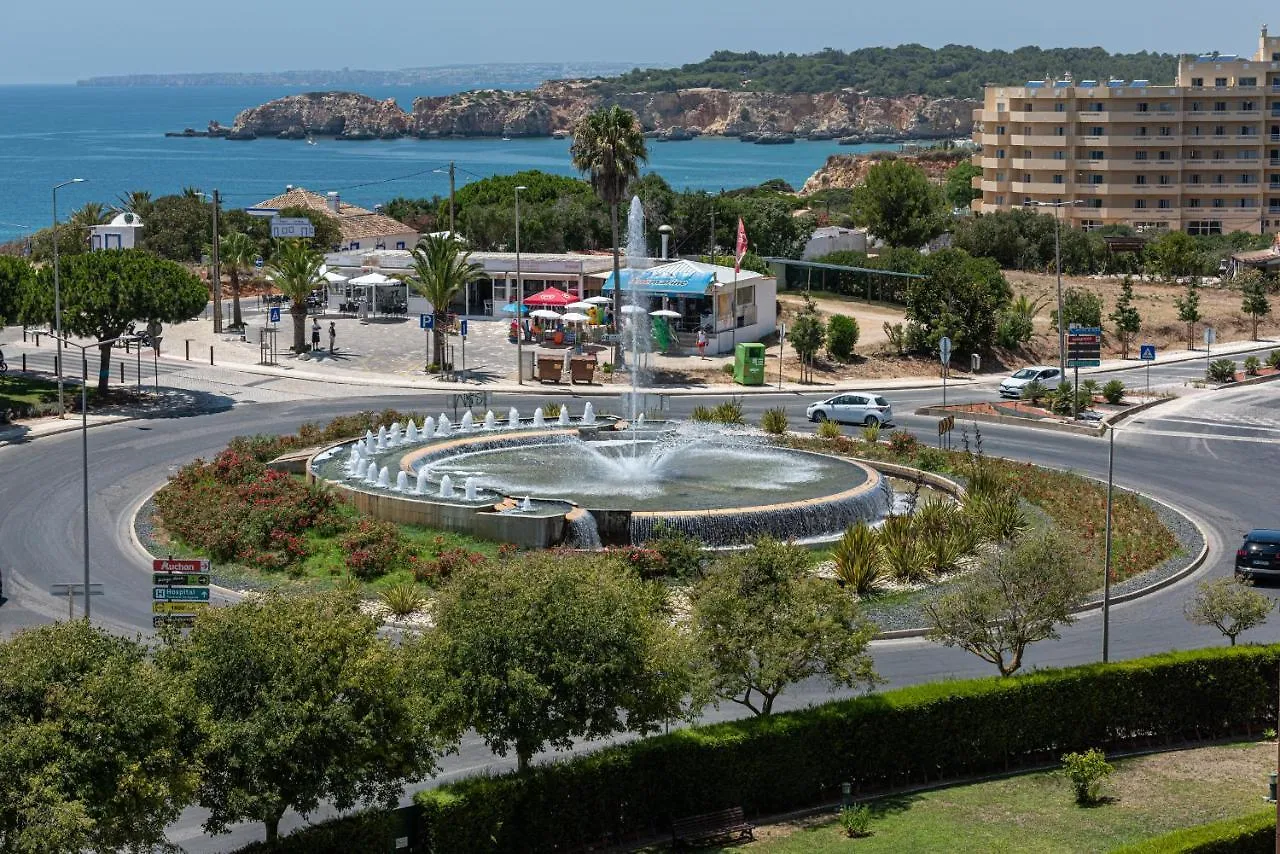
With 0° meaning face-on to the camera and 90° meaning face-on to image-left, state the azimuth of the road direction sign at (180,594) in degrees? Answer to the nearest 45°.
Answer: approximately 0°

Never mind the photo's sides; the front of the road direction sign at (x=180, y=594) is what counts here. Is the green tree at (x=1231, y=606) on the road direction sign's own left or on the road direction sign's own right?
on the road direction sign's own left

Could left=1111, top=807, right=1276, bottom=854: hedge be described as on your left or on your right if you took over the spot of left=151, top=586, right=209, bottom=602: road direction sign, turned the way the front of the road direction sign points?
on your left

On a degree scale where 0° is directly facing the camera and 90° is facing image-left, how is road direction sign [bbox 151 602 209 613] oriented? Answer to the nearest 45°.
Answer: approximately 0°

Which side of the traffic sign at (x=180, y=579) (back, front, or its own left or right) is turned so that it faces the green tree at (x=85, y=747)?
front
